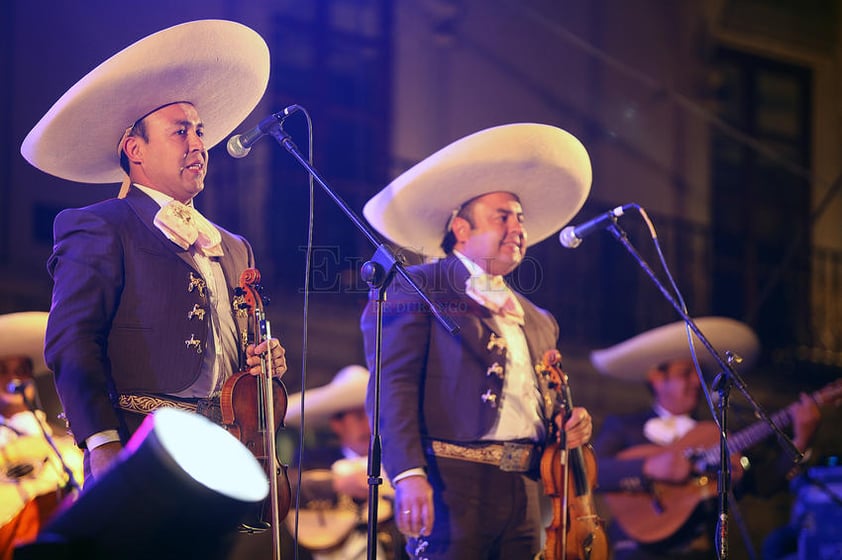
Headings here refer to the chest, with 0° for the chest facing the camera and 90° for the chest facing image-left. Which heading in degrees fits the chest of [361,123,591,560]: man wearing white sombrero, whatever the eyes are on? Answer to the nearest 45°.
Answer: approximately 315°

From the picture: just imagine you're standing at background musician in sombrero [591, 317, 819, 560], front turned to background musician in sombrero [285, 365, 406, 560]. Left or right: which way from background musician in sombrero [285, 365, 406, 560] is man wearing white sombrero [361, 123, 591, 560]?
left

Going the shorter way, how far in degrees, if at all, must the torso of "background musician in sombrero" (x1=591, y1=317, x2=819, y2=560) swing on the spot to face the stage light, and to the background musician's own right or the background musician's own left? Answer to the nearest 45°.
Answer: approximately 45° to the background musician's own right

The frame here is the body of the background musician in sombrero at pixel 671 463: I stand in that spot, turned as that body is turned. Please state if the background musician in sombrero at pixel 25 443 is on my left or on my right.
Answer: on my right

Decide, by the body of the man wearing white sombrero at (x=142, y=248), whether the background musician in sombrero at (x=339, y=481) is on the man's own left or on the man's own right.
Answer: on the man's own left

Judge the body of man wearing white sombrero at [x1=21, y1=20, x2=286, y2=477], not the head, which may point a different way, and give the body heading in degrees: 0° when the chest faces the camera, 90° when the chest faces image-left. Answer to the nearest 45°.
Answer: approximately 315°

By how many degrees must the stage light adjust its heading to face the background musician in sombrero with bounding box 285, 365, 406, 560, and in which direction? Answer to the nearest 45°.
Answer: approximately 135° to its left

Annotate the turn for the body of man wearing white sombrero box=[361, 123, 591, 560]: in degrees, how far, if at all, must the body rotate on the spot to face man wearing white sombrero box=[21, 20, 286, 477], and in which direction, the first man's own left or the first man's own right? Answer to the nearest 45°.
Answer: approximately 90° to the first man's own right

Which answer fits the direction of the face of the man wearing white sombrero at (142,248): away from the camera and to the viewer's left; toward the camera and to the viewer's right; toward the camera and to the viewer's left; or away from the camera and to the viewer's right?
toward the camera and to the viewer's right

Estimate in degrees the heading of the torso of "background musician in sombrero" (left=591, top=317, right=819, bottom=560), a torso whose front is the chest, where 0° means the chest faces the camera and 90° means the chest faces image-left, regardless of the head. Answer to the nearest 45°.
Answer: approximately 315°

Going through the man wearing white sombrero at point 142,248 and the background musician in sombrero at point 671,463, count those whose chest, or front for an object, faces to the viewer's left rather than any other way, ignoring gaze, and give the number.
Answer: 0
